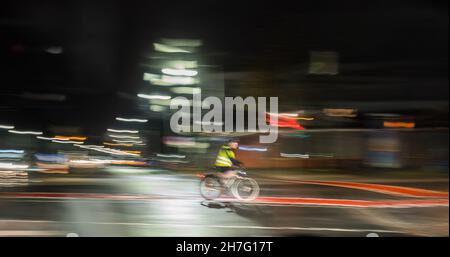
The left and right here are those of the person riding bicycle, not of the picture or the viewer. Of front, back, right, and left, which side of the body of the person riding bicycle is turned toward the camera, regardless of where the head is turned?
right
